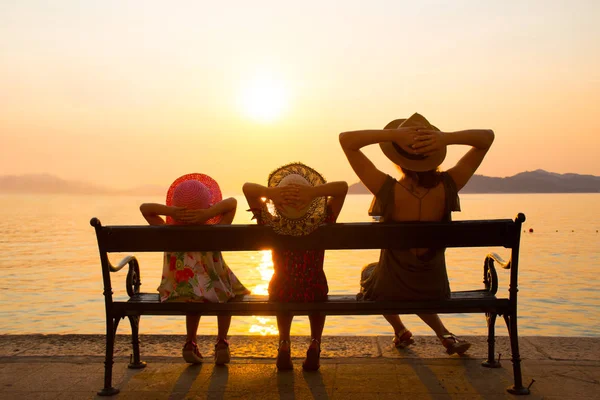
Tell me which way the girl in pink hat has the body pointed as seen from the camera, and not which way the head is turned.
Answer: away from the camera

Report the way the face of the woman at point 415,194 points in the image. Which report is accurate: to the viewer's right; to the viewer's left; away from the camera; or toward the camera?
away from the camera

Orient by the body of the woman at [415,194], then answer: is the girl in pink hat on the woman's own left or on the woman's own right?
on the woman's own left

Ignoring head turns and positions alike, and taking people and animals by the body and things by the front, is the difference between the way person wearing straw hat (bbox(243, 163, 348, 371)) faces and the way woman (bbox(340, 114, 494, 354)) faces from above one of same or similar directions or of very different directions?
same or similar directions

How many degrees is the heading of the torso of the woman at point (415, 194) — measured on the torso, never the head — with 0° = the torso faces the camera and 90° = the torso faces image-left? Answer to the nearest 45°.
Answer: approximately 180°

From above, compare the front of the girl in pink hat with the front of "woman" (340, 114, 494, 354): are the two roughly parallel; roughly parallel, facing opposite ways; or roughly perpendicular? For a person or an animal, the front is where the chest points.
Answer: roughly parallel

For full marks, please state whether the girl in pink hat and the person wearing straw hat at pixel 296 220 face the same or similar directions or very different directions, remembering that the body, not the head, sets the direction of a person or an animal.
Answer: same or similar directions

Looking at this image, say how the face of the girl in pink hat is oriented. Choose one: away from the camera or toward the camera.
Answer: away from the camera

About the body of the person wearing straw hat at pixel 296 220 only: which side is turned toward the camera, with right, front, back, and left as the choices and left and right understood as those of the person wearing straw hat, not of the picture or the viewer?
back

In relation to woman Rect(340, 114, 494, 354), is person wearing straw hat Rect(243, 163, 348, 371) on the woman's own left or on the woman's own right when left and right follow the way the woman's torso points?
on the woman's own left

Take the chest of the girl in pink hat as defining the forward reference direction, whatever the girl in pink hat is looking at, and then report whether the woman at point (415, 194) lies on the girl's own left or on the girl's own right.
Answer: on the girl's own right

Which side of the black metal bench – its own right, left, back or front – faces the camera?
back
